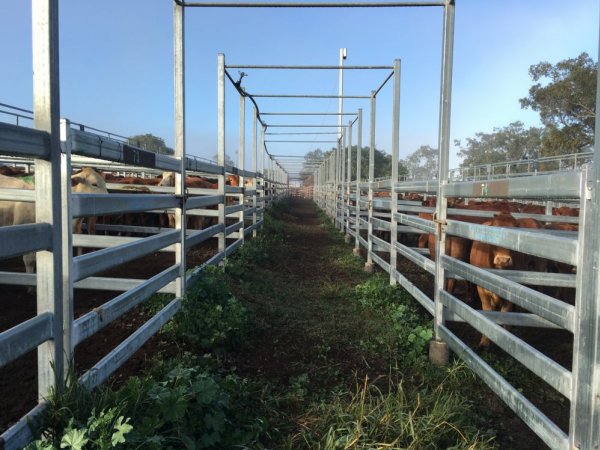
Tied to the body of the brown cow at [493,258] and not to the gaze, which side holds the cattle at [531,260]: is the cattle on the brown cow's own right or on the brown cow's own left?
on the brown cow's own left

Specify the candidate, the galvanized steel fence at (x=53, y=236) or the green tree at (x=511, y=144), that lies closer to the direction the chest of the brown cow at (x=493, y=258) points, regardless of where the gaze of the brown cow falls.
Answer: the galvanized steel fence

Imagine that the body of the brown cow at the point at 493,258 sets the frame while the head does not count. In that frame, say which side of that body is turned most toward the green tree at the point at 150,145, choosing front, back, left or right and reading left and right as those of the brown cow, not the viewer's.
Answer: back

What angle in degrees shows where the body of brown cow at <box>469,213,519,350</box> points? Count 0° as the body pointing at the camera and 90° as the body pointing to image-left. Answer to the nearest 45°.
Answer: approximately 315°

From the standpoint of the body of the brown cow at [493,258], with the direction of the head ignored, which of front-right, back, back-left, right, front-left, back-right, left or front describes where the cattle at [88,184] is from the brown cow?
back-right

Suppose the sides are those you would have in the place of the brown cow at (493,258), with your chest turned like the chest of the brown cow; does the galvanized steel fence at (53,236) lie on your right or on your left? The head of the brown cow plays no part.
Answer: on your right

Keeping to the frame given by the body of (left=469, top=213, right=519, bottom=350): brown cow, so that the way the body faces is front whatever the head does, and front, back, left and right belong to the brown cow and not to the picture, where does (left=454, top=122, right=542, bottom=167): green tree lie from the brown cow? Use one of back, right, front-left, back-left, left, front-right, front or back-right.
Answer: back-left
